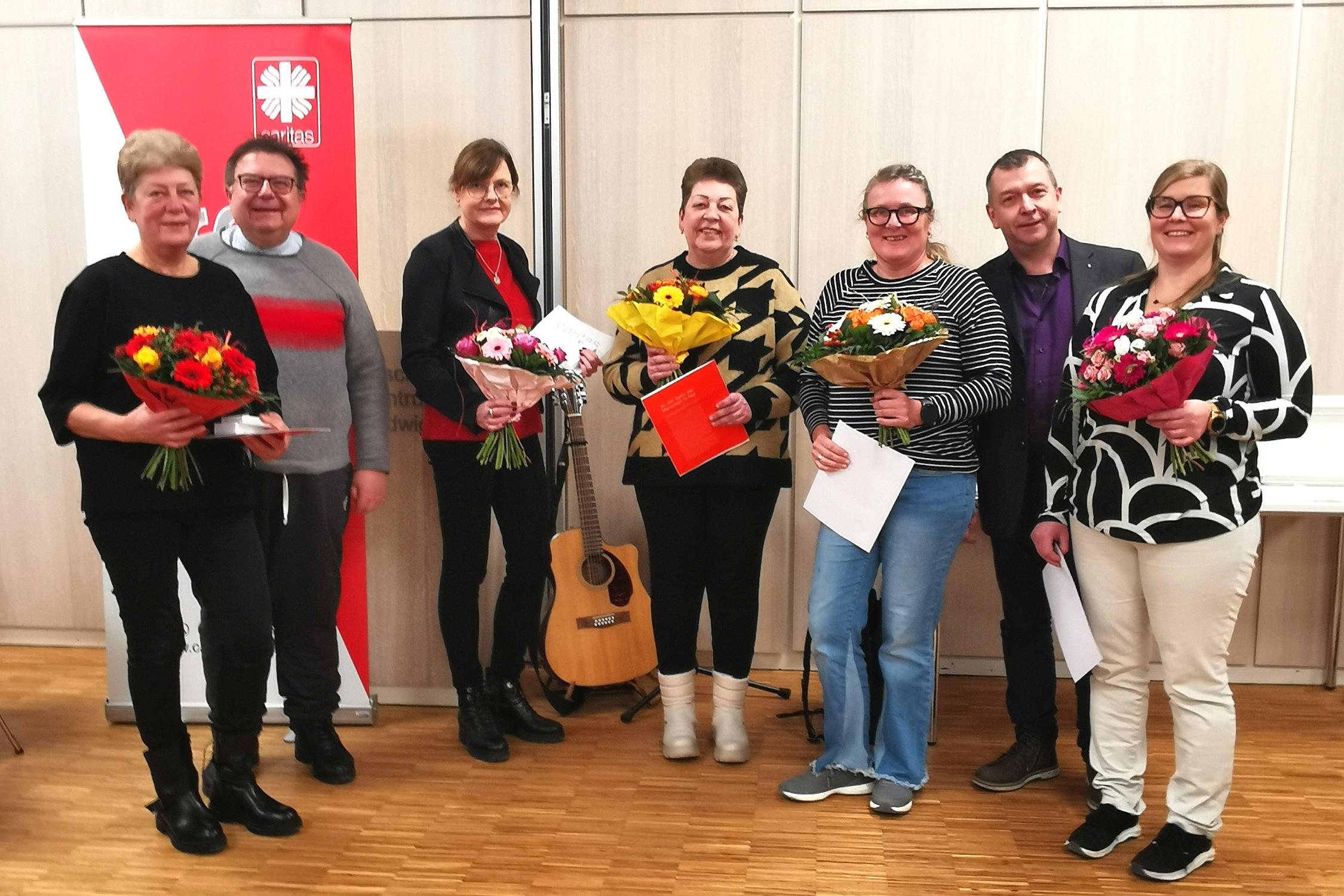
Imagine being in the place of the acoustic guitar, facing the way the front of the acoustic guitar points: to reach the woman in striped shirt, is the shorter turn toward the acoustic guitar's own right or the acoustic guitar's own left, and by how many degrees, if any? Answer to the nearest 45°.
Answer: approximately 45° to the acoustic guitar's own left

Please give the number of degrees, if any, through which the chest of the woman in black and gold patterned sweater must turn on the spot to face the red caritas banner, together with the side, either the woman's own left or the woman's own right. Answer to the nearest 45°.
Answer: approximately 90° to the woman's own right

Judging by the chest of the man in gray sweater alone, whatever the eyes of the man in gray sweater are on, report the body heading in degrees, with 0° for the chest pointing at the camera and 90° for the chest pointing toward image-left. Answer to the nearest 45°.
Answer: approximately 0°

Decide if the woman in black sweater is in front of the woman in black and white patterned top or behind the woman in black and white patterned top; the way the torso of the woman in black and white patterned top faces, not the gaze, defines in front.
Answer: in front
